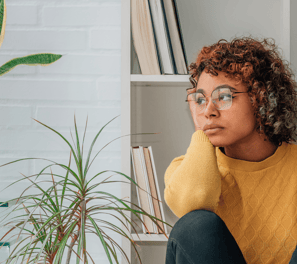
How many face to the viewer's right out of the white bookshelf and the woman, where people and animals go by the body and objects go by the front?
0

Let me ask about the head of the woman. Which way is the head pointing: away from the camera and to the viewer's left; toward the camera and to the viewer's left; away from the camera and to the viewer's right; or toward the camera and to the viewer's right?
toward the camera and to the viewer's left

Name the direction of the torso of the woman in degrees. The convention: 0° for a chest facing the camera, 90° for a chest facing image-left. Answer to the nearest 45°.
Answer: approximately 45°
